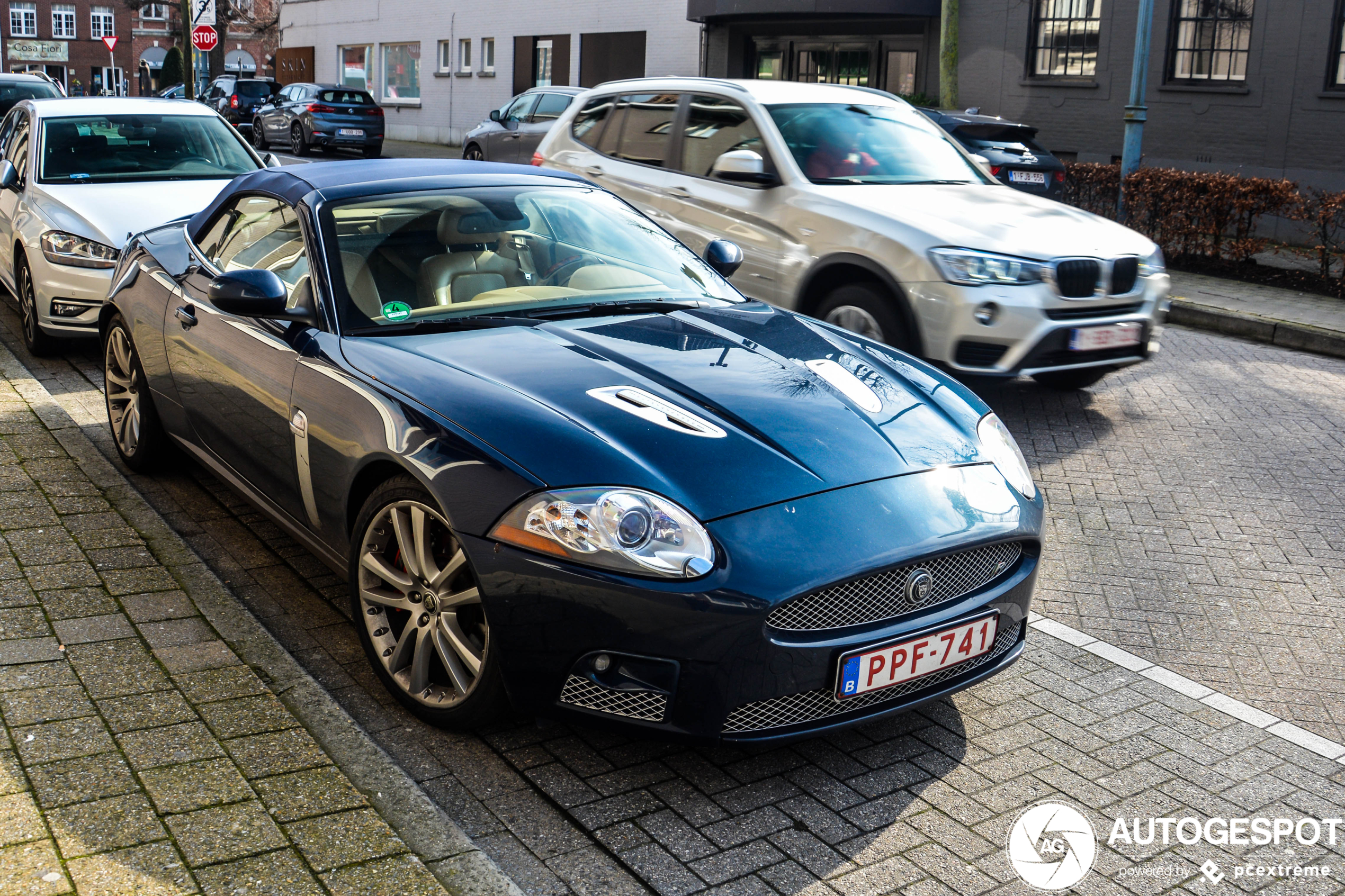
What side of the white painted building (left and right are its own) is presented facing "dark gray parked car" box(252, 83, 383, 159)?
front

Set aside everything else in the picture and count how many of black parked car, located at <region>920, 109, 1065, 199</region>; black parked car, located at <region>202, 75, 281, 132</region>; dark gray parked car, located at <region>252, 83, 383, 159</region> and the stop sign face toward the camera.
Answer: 1

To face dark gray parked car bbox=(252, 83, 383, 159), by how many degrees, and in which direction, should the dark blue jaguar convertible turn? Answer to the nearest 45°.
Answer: approximately 135° to its left

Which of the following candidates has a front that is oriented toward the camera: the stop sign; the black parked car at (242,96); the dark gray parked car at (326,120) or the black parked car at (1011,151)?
the stop sign

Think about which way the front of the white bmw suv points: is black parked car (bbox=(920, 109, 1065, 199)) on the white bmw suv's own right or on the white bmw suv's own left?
on the white bmw suv's own left

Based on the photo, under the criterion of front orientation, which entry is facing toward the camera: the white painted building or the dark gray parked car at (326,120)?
the white painted building

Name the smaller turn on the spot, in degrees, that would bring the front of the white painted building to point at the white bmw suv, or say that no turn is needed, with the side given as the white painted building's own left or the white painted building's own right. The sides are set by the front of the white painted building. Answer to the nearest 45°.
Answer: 0° — it already faces it

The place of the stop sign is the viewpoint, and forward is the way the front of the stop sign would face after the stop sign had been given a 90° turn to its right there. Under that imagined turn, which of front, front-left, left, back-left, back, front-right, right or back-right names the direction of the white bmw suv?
left

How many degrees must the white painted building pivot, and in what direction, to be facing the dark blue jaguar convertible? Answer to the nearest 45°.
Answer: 0° — it already faces it

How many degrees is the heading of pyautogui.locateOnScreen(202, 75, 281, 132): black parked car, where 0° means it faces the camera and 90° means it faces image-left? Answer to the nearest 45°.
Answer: approximately 135°

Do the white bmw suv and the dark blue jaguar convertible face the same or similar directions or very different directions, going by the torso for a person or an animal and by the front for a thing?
same or similar directions

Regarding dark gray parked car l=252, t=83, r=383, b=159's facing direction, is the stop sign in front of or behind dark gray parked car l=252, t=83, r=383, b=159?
in front

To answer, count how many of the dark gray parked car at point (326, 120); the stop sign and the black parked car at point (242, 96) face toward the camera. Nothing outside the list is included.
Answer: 1

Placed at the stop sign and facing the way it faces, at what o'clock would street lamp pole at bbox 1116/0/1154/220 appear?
The street lamp pole is roughly at 11 o'clock from the stop sign.

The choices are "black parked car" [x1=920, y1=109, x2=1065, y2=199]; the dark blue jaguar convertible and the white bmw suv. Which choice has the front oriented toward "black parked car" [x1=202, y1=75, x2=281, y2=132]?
"black parked car" [x1=920, y1=109, x2=1065, y2=199]

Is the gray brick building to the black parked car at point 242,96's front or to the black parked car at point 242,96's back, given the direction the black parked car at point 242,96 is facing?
to the back

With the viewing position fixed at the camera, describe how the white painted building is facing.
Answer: facing the viewer

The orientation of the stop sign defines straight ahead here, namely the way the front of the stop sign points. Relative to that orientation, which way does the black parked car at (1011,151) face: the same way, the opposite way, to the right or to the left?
the opposite way

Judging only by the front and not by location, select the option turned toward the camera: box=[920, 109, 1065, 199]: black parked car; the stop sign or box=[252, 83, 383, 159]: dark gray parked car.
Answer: the stop sign

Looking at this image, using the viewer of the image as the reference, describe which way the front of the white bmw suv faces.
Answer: facing the viewer and to the right of the viewer

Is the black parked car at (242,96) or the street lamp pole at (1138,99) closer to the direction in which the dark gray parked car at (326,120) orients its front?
the black parked car
